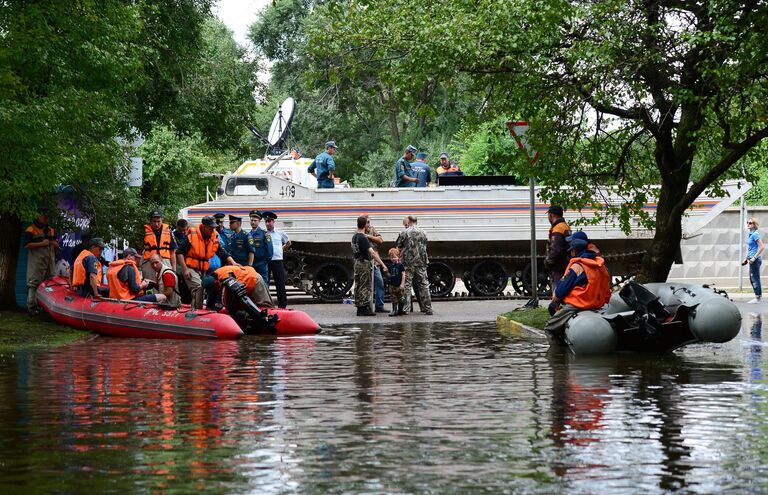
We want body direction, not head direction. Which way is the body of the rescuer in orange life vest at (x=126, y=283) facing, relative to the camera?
to the viewer's right

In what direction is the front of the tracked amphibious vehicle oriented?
to the viewer's left

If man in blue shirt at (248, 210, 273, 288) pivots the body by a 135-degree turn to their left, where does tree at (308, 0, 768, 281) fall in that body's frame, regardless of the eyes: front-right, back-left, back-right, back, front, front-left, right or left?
front-right

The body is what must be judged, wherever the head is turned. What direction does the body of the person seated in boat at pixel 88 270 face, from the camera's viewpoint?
to the viewer's right

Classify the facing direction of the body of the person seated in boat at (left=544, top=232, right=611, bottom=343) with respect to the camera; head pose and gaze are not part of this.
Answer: to the viewer's left

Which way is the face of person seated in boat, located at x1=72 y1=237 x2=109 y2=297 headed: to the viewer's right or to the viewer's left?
to the viewer's right

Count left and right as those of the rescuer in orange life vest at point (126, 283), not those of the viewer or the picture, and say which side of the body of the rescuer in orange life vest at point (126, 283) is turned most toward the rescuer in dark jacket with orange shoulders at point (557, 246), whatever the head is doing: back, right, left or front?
front

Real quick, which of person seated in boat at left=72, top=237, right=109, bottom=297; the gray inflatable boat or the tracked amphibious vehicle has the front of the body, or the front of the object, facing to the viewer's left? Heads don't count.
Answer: the tracked amphibious vehicle

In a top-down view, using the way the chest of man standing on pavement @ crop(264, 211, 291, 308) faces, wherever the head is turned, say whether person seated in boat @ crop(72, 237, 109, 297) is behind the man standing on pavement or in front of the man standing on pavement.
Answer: in front

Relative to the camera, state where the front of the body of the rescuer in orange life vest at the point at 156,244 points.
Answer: toward the camera
